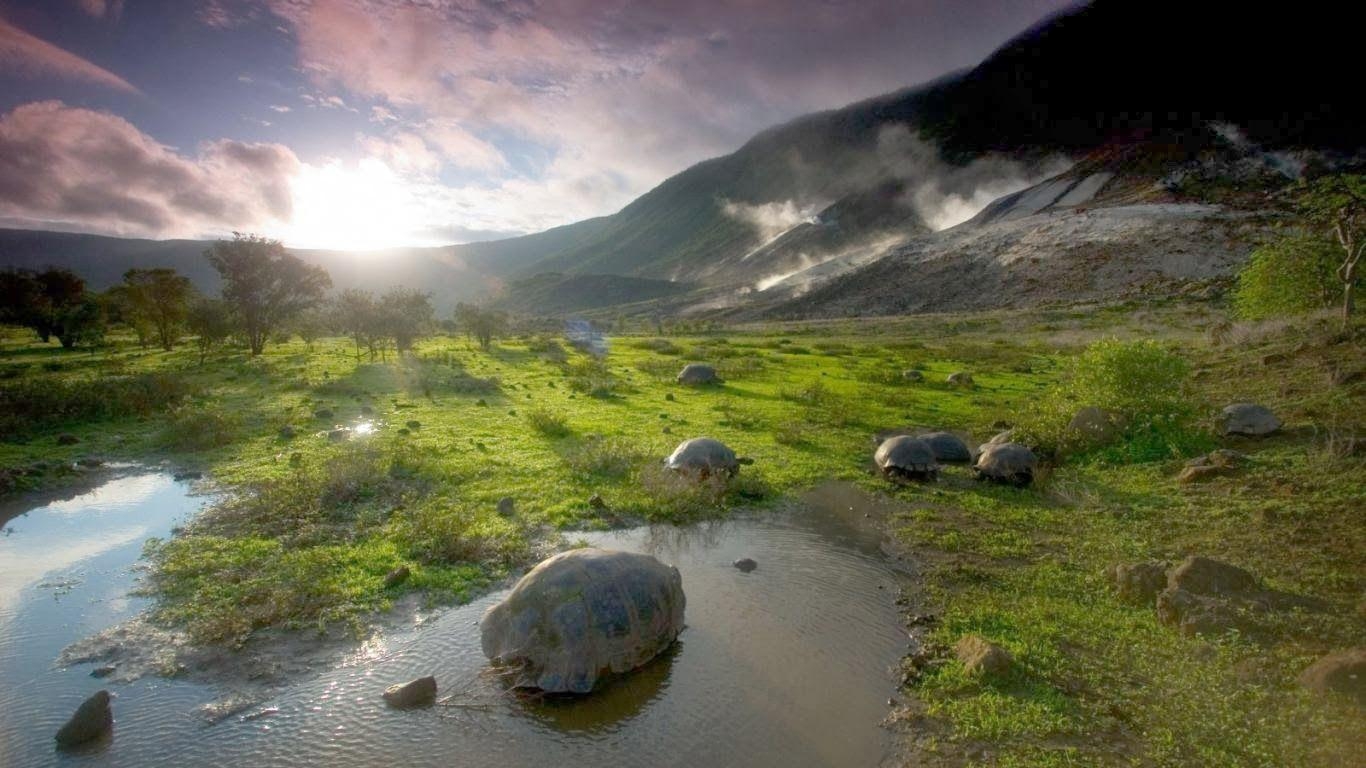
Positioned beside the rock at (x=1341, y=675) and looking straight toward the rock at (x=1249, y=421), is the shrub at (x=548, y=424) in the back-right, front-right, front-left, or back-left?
front-left

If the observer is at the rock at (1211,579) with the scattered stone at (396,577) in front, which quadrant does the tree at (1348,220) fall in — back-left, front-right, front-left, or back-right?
back-right

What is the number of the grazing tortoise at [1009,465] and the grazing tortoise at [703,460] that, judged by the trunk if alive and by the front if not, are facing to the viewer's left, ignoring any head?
0

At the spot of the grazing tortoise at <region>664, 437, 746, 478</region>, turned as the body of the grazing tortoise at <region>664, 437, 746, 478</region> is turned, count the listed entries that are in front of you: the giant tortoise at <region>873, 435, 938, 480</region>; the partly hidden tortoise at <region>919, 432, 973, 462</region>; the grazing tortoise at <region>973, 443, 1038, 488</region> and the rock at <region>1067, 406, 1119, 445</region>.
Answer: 4

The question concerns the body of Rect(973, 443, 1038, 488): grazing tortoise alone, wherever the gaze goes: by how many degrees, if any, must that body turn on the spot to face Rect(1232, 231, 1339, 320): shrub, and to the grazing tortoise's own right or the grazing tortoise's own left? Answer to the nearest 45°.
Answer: approximately 90° to the grazing tortoise's own left

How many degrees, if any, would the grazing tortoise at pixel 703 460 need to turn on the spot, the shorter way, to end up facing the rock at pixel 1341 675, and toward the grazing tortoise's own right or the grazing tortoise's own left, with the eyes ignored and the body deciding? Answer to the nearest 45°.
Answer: approximately 45° to the grazing tortoise's own right

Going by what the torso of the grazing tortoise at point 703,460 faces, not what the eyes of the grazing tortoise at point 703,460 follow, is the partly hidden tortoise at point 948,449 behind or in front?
in front

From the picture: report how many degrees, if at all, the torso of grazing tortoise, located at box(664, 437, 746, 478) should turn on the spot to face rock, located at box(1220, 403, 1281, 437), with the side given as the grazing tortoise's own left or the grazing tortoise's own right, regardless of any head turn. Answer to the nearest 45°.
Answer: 0° — it already faces it

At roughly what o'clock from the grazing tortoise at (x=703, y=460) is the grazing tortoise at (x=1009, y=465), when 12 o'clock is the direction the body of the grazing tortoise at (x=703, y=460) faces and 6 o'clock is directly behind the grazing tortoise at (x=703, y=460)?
the grazing tortoise at (x=1009, y=465) is roughly at 12 o'clock from the grazing tortoise at (x=703, y=460).

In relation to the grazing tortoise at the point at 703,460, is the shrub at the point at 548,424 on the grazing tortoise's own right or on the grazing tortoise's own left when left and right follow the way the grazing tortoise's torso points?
on the grazing tortoise's own left

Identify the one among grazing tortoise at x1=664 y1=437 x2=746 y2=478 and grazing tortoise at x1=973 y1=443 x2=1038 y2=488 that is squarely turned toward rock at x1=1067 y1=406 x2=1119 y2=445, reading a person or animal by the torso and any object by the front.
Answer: grazing tortoise at x1=664 y1=437 x2=746 y2=478

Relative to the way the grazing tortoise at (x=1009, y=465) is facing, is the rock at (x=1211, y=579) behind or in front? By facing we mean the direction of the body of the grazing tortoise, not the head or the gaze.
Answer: in front

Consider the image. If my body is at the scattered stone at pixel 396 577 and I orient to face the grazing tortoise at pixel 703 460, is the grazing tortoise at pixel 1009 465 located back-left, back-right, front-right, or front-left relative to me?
front-right

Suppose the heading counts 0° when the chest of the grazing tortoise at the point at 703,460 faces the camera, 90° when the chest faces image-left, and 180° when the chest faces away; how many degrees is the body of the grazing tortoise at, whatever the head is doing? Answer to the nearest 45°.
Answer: approximately 270°
